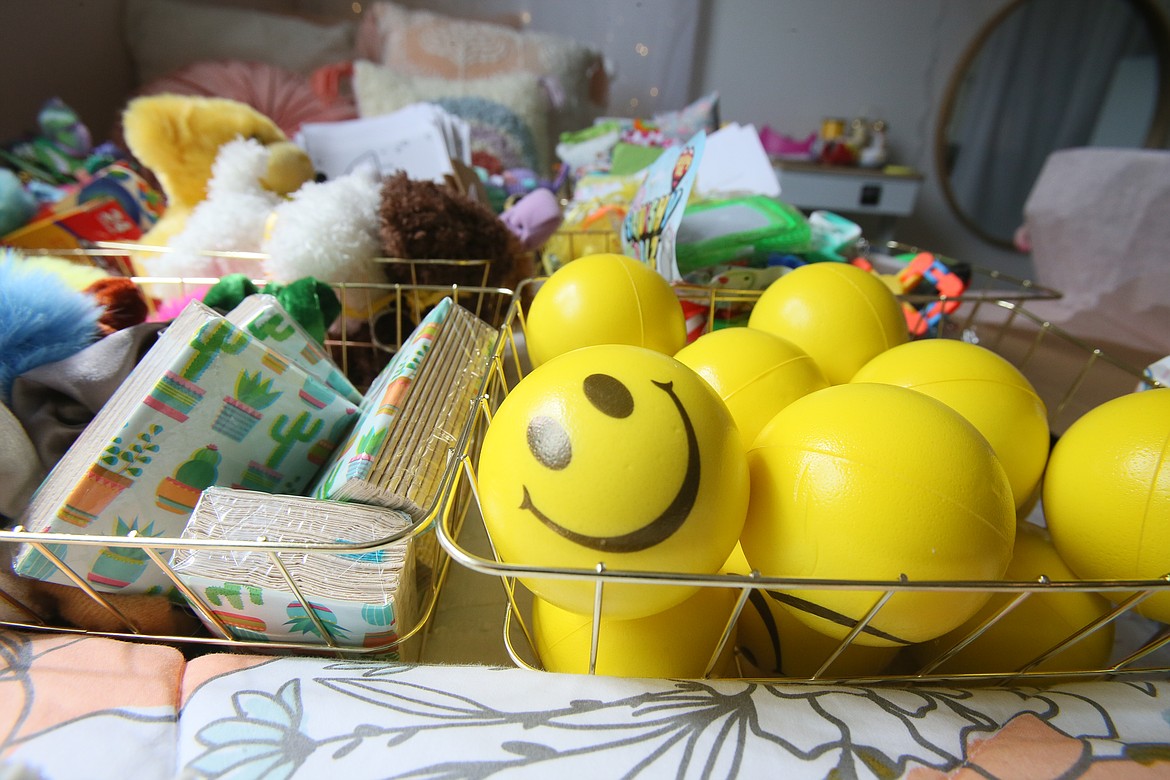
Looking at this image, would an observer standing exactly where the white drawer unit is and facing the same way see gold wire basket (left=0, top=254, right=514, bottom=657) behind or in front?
in front

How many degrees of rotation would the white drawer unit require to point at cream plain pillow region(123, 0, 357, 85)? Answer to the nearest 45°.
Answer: approximately 45° to its right

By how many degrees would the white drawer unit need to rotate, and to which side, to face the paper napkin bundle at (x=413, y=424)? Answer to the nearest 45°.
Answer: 0° — it already faces it

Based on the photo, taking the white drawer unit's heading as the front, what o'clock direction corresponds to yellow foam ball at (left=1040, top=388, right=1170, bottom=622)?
The yellow foam ball is roughly at 12 o'clock from the white drawer unit.

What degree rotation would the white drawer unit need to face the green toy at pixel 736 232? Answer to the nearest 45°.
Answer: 0° — it already faces it

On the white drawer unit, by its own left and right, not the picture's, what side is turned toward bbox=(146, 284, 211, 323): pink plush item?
front

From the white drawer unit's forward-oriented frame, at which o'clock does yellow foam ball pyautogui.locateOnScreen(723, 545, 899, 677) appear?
The yellow foam ball is roughly at 12 o'clock from the white drawer unit.

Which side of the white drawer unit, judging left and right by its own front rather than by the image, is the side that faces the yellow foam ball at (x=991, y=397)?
front

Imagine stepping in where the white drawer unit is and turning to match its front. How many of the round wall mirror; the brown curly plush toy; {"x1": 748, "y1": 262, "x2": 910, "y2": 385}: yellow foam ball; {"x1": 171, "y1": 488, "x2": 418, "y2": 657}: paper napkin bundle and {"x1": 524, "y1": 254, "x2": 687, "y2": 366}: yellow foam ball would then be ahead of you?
4

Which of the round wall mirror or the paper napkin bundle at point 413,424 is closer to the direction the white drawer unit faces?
the paper napkin bundle

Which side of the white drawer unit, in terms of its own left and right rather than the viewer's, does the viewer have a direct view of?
front

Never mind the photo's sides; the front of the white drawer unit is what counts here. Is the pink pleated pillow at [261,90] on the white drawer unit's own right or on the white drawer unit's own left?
on the white drawer unit's own right
